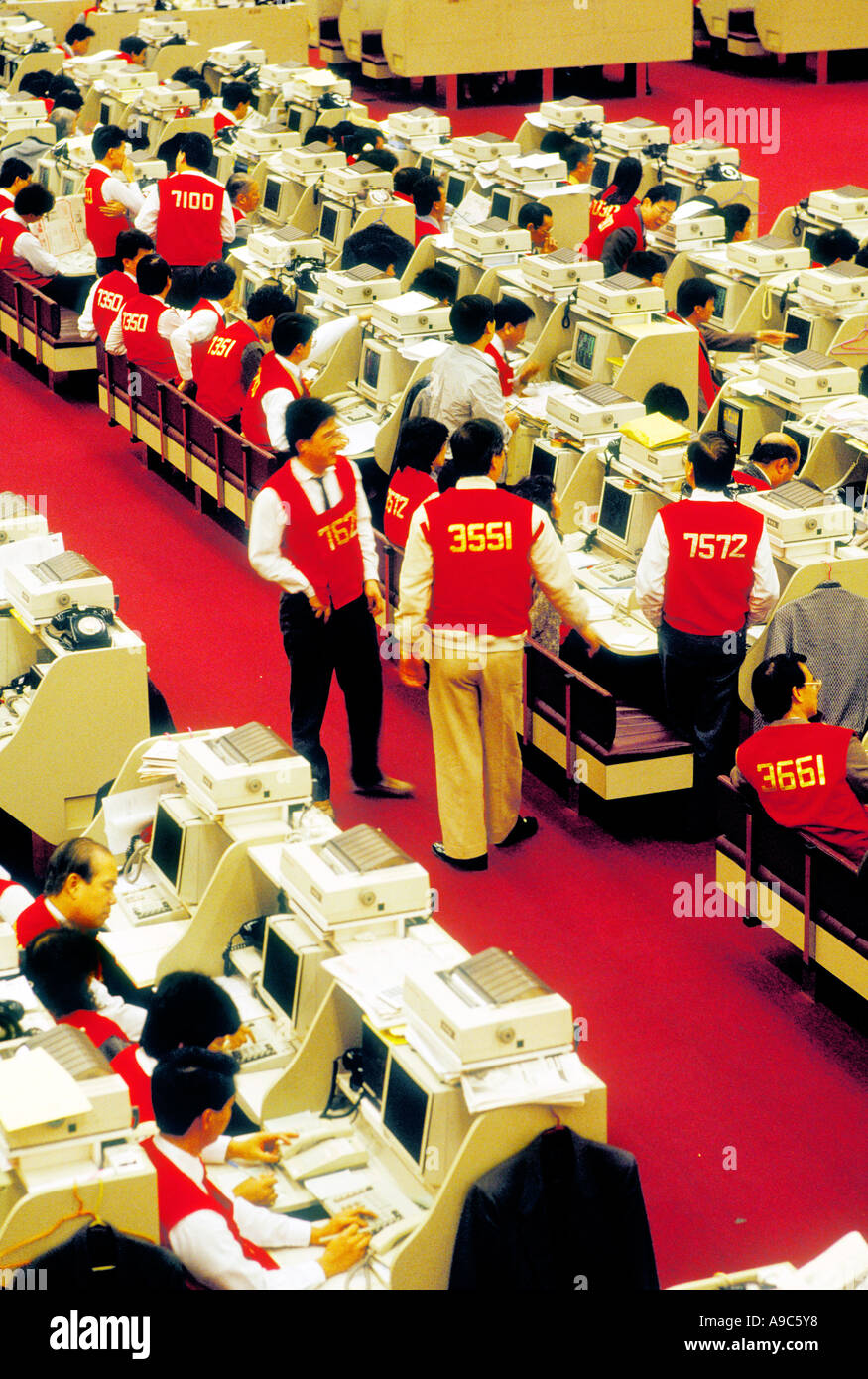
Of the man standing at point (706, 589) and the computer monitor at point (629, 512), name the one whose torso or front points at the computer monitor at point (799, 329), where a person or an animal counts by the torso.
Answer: the man standing

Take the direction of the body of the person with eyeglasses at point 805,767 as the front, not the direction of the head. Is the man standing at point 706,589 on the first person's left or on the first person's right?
on the first person's left

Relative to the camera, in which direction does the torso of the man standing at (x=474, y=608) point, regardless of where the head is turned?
away from the camera

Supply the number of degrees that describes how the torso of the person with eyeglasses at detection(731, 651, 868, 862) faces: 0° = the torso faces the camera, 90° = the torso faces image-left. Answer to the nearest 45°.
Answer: approximately 225°

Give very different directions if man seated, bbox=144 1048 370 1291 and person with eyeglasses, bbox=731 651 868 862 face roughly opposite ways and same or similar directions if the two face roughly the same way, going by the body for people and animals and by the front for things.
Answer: same or similar directions

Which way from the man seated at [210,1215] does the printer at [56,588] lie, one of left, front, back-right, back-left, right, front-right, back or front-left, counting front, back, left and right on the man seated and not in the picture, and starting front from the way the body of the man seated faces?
left

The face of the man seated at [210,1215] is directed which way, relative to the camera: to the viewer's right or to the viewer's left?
to the viewer's right

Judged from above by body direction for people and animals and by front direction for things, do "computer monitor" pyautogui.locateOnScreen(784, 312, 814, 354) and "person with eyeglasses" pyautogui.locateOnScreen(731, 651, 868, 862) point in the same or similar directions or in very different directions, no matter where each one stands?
very different directions

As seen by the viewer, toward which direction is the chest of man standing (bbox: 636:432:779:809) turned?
away from the camera

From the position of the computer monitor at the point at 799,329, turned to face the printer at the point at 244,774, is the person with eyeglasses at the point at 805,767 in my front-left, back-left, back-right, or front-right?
front-left

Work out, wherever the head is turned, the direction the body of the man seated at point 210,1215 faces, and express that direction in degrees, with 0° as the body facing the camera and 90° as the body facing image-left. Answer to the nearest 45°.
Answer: approximately 270°

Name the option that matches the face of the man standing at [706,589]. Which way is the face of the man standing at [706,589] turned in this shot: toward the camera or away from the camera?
away from the camera

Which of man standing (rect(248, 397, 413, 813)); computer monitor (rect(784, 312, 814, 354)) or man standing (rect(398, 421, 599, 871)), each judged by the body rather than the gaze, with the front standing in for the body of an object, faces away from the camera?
man standing (rect(398, 421, 599, 871))

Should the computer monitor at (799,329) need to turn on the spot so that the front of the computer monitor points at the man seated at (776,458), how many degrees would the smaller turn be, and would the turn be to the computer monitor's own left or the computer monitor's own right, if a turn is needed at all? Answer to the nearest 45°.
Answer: approximately 45° to the computer monitor's own left

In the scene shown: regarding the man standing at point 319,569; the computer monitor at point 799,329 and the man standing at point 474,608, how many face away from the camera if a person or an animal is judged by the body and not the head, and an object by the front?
1
